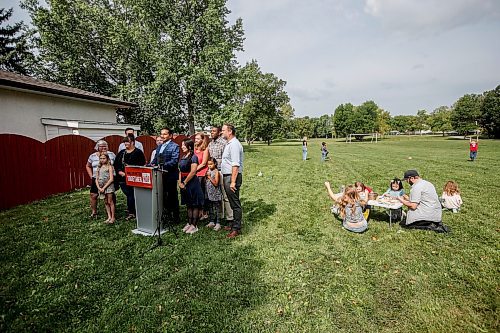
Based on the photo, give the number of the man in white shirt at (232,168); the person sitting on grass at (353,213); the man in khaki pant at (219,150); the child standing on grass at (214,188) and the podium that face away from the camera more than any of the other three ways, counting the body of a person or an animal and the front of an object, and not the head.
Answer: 1

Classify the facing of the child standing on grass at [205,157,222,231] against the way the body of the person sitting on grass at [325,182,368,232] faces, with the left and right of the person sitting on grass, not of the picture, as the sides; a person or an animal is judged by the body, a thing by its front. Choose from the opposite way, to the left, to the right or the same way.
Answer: the opposite way

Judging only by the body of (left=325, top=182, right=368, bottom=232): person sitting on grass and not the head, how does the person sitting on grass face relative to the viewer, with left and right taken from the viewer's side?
facing away from the viewer

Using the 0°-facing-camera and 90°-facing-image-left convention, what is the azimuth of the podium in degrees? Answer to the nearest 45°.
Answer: approximately 45°

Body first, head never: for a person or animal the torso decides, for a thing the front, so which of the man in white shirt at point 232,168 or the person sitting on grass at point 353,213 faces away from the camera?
the person sitting on grass

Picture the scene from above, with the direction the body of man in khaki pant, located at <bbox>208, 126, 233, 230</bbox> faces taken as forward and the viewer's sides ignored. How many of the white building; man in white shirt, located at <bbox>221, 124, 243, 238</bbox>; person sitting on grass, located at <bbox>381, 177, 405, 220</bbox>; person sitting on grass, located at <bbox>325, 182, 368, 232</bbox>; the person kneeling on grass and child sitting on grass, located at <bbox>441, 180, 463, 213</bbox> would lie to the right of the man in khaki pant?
1

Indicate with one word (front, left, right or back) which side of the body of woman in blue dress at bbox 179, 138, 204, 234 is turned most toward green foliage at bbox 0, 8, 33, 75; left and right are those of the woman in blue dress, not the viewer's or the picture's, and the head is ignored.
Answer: right

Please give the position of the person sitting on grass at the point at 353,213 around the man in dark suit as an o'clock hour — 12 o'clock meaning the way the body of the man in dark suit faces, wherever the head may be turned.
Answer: The person sitting on grass is roughly at 8 o'clock from the man in dark suit.

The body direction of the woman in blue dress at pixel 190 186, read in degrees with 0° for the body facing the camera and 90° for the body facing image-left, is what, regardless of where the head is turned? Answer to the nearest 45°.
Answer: approximately 45°

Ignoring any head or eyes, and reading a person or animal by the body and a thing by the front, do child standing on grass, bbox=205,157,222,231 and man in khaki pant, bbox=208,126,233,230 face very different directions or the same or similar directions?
same or similar directions

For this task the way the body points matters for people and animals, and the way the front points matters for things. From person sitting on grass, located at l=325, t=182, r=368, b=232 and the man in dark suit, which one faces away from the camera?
the person sitting on grass

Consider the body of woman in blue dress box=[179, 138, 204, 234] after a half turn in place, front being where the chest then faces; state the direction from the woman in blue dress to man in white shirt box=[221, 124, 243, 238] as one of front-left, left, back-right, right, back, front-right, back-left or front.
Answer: right

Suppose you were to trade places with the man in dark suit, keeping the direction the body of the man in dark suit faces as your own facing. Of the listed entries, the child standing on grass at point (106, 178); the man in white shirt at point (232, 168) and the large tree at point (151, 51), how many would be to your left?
1
